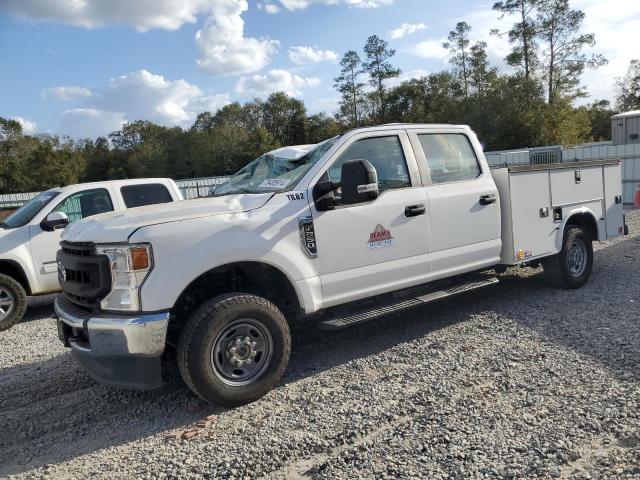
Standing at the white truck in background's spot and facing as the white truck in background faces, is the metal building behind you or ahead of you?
behind

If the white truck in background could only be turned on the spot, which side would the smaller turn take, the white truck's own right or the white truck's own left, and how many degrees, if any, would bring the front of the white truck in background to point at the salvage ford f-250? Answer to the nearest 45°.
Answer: approximately 90° to the white truck's own left

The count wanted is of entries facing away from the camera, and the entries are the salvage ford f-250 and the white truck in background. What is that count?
0

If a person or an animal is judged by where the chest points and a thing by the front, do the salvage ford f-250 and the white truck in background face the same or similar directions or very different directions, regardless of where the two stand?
same or similar directions

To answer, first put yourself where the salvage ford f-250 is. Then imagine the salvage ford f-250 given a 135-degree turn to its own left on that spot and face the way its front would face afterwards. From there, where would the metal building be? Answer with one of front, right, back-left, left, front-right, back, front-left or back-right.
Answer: front-left

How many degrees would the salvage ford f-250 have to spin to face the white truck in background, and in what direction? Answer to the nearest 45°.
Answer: approximately 90° to its right
